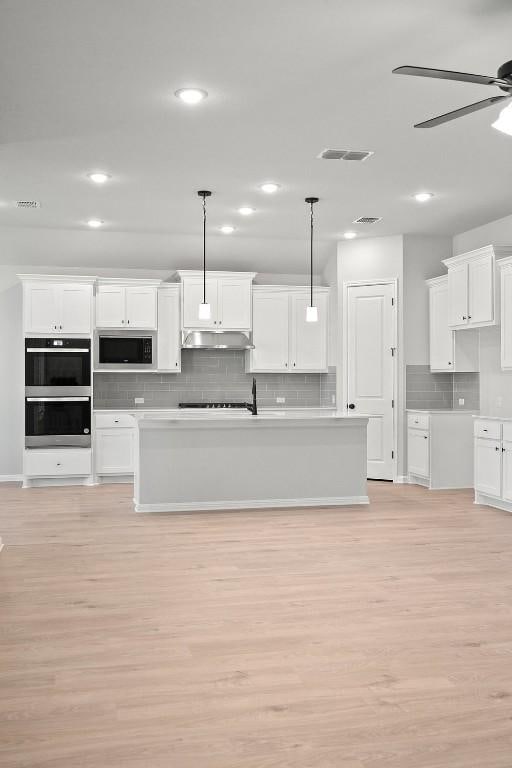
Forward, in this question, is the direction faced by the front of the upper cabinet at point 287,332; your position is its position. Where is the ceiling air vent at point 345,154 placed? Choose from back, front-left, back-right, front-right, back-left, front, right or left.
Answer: front

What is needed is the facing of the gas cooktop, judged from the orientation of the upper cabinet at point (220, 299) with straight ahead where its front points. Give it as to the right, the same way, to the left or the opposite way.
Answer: the same way

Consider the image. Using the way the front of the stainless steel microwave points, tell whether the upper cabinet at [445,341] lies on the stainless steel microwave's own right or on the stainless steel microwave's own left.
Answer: on the stainless steel microwave's own left

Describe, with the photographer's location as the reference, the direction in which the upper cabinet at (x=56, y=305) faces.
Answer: facing the viewer

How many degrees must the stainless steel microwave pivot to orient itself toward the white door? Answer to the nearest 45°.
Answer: approximately 90° to its left

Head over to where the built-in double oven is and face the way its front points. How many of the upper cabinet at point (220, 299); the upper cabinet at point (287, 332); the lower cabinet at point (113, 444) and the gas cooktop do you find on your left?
4

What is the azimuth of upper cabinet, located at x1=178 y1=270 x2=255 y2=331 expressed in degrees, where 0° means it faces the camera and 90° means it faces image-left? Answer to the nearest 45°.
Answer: approximately 0°

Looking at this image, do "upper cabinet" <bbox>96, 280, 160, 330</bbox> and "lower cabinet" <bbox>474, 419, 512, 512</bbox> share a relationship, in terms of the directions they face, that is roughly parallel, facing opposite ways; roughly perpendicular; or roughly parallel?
roughly perpendicular

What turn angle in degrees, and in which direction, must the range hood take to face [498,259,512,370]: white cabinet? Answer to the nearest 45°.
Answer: approximately 45° to its left

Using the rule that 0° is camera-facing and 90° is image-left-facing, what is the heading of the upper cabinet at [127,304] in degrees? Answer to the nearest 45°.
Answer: approximately 0°

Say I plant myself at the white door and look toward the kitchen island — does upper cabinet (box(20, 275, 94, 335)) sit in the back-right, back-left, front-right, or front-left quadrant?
front-right

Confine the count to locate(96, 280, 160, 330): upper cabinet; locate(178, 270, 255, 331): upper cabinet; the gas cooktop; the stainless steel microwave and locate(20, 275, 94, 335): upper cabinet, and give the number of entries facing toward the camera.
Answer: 5

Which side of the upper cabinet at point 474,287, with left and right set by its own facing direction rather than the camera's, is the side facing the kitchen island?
front

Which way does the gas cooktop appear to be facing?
toward the camera

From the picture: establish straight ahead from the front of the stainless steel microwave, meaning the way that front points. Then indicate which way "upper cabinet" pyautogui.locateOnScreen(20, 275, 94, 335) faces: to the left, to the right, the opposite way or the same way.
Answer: the same way

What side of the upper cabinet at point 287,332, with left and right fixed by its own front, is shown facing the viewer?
front

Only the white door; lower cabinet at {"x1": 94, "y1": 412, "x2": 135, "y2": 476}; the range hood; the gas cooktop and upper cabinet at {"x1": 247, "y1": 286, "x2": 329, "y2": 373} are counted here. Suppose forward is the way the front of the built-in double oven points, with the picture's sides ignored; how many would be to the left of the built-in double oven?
5
